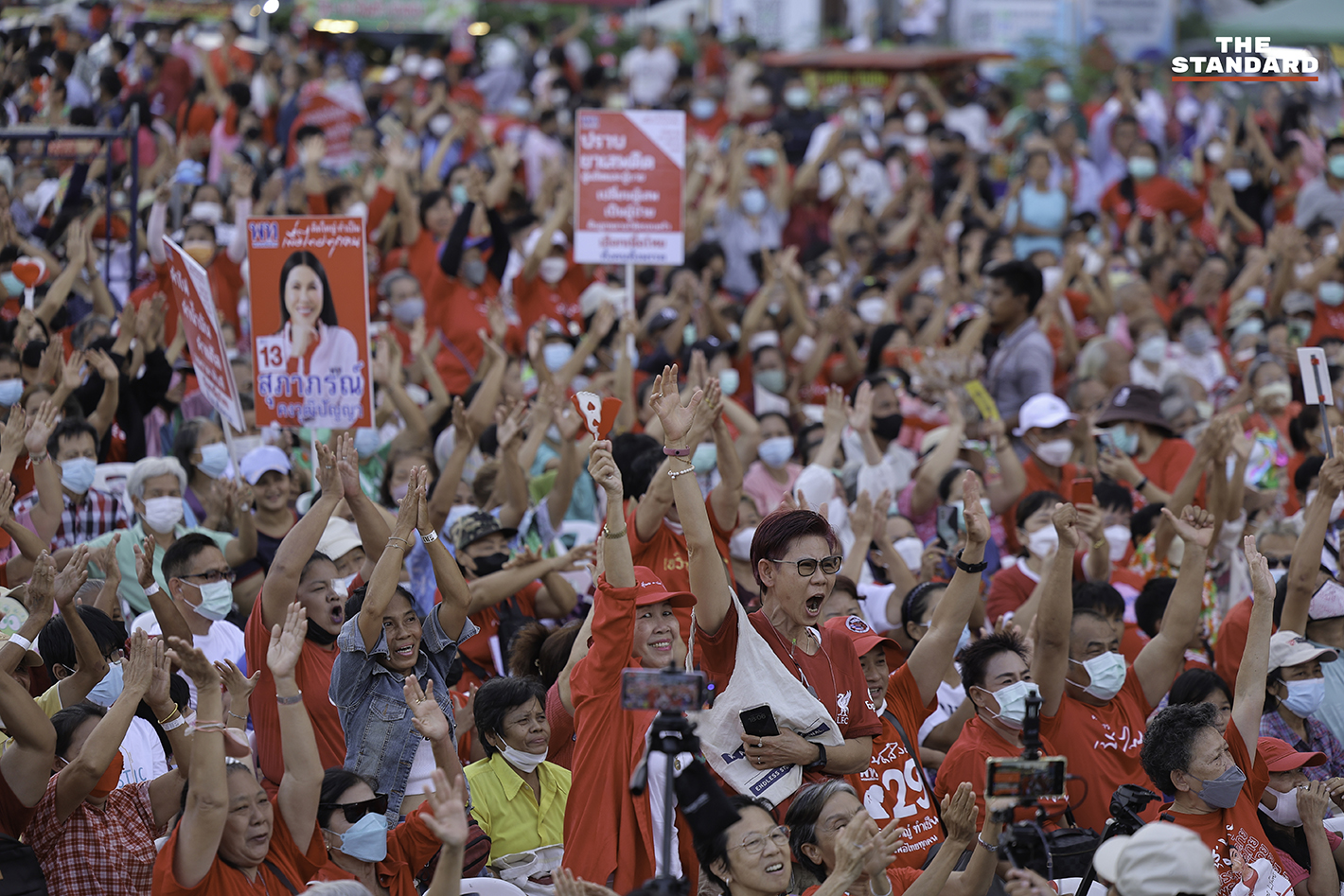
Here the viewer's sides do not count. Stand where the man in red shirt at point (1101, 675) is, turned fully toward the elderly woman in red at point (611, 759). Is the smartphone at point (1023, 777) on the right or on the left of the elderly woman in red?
left

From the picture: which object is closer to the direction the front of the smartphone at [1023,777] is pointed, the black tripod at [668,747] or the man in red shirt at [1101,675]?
the black tripod

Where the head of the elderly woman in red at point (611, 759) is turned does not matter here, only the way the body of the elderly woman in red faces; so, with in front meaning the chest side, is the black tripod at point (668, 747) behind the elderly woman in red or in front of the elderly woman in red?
in front

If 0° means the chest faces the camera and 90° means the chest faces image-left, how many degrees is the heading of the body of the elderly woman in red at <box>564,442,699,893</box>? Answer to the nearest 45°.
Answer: approximately 315°

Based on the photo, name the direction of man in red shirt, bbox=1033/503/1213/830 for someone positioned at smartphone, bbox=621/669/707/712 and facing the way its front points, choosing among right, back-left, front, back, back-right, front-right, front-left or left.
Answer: back-left

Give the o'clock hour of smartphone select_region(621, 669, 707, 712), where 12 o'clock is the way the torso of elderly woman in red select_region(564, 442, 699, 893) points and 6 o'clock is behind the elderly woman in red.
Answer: The smartphone is roughly at 1 o'clock from the elderly woman in red.

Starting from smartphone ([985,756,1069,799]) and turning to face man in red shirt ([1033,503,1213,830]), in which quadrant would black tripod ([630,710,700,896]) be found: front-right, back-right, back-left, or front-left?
back-left

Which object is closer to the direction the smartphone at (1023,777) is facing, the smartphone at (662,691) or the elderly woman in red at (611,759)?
the smartphone

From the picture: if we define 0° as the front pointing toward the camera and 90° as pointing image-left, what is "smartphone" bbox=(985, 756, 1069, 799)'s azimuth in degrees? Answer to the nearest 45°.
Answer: approximately 0°

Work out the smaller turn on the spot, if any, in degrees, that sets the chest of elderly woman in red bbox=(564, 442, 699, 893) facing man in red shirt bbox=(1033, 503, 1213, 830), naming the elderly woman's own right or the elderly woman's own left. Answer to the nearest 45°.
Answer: approximately 90° to the elderly woman's own left

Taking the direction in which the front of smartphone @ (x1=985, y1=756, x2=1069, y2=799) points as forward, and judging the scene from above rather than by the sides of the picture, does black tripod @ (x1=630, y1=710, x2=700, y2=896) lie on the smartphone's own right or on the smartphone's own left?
on the smartphone's own right

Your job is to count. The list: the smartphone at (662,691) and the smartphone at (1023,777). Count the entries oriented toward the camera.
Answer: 2
